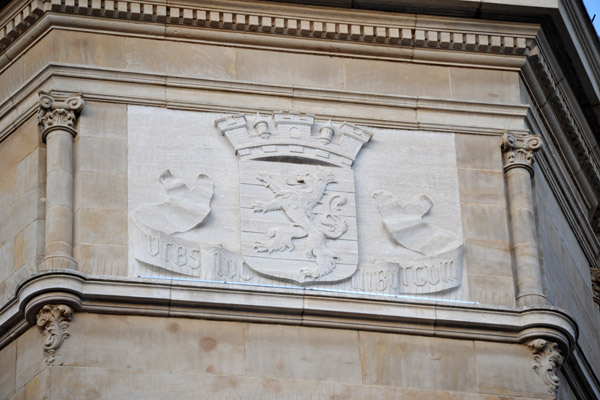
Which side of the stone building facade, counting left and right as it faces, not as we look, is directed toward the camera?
front
